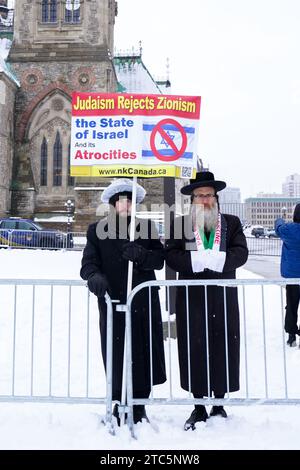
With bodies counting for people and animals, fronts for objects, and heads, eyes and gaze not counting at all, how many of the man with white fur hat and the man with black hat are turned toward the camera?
2

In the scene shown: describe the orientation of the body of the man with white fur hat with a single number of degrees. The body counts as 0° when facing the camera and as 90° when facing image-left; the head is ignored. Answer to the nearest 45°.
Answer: approximately 0°

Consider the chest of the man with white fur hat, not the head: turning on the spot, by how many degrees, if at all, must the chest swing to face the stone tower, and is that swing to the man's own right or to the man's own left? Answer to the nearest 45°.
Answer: approximately 180°

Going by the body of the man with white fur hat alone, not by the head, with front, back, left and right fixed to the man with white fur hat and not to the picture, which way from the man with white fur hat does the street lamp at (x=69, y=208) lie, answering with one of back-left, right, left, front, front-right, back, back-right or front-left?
back

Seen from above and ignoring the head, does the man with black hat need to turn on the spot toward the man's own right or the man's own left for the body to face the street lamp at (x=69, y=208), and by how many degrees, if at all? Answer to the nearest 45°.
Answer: approximately 180°
